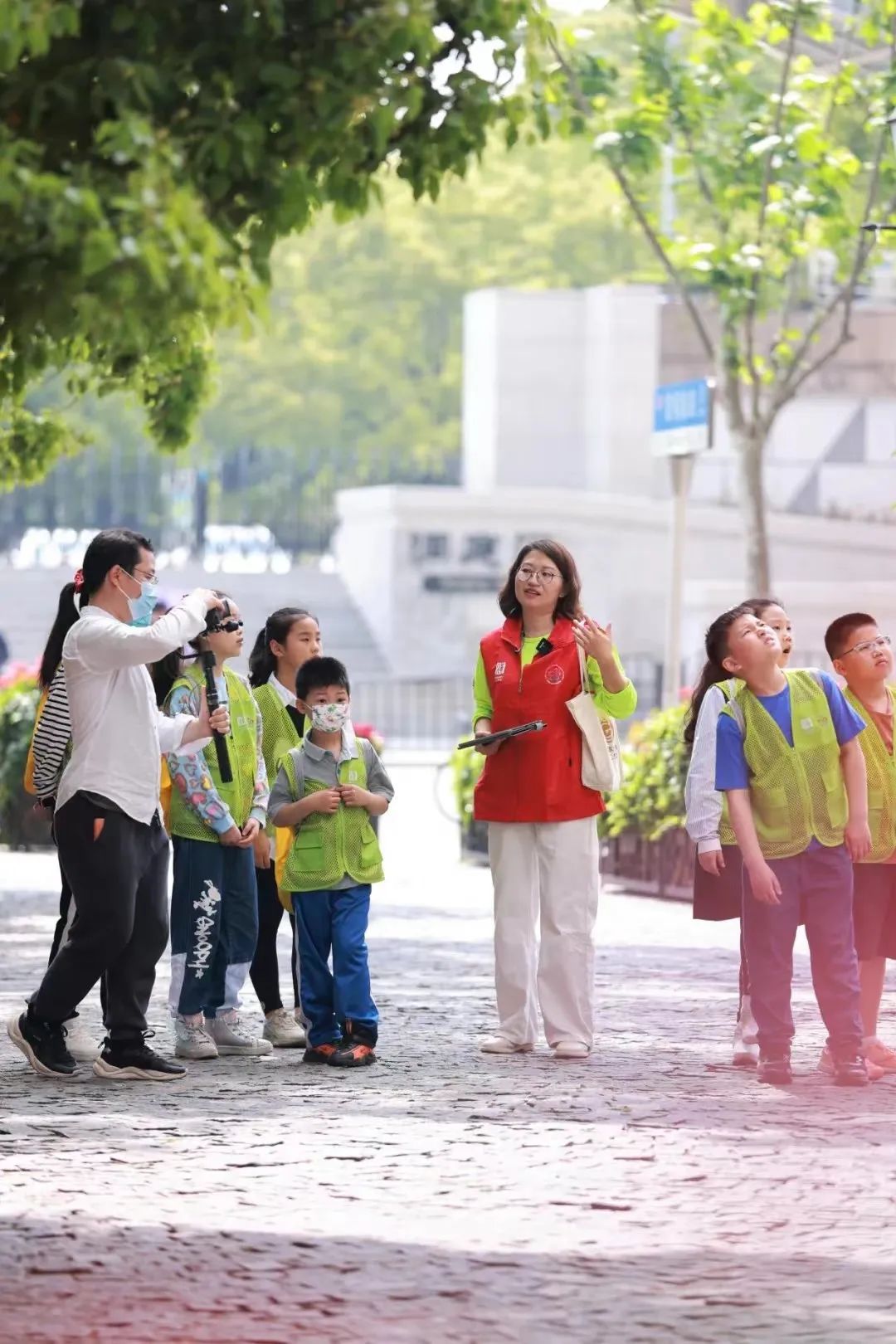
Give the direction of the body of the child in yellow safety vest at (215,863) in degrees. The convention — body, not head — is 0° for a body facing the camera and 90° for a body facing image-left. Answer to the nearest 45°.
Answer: approximately 315°

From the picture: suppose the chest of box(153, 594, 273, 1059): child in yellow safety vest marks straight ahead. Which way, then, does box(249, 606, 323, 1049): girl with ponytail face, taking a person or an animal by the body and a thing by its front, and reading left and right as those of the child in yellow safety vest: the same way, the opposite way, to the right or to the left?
the same way

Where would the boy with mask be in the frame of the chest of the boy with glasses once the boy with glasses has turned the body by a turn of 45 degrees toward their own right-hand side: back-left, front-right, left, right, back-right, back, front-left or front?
right

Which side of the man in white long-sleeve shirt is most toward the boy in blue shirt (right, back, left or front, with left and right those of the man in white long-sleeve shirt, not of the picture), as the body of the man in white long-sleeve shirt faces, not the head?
front

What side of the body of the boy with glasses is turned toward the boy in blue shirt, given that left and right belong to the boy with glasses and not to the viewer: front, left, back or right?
right

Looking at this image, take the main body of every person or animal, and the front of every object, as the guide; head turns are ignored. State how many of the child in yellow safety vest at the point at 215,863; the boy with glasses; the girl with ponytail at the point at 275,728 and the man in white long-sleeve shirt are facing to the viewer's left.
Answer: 0

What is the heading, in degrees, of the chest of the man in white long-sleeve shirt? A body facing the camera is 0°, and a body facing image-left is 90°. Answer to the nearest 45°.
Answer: approximately 270°

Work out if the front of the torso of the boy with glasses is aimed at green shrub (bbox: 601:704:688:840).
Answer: no

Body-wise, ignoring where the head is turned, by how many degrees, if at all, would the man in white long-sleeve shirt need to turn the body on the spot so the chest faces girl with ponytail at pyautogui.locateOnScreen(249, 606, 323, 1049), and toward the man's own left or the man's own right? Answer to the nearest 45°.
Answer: approximately 45° to the man's own left

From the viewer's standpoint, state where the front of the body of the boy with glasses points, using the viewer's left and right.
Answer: facing the viewer and to the right of the viewer

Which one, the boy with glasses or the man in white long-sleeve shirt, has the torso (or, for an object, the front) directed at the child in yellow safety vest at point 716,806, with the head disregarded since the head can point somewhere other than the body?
the man in white long-sleeve shirt

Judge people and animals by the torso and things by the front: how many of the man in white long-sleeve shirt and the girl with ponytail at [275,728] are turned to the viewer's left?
0

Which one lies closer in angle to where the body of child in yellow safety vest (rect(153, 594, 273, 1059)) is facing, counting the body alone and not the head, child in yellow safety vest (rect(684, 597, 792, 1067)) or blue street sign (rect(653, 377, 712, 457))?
the child in yellow safety vest

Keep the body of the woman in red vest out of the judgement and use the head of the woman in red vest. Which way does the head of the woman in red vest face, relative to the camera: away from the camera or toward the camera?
toward the camera

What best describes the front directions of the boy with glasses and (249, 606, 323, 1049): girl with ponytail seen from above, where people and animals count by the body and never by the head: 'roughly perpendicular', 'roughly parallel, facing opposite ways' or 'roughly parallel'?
roughly parallel
